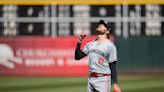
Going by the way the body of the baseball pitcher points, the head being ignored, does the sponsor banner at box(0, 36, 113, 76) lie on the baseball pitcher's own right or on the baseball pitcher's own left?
on the baseball pitcher's own right

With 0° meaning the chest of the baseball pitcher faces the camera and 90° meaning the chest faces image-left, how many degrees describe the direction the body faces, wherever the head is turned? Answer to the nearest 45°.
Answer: approximately 45°

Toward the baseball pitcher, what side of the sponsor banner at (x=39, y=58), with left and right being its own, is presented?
front

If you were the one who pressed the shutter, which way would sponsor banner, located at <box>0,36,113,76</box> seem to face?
facing the viewer

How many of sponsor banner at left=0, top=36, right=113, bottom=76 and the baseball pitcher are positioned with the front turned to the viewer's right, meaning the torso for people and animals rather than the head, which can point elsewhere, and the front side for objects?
0
